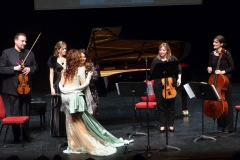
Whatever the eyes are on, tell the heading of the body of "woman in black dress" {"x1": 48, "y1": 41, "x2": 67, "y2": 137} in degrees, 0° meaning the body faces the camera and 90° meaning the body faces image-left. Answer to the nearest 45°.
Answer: approximately 315°

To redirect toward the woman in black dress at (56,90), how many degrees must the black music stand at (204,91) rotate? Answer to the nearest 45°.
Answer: approximately 135° to its left

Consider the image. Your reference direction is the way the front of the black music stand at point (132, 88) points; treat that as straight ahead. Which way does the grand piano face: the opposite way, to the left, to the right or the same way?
to the left

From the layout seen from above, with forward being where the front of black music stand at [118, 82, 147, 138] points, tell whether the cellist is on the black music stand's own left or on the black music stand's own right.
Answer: on the black music stand's own right

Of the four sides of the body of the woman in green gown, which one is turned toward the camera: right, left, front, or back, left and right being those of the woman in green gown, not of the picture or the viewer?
back

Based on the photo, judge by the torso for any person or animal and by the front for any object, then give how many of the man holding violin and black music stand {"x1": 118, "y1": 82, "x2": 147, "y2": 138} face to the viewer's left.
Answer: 0

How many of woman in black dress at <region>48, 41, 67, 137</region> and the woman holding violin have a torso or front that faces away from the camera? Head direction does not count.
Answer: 0

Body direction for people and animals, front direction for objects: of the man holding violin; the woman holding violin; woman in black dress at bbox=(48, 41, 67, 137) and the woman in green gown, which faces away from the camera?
the woman in green gown

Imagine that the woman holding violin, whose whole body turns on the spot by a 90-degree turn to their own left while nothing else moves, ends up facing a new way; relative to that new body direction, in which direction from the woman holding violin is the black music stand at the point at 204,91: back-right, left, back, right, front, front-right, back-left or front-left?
front-right

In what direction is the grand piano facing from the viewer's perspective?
to the viewer's left

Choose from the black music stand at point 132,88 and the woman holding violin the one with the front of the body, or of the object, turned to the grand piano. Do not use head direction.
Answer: the black music stand

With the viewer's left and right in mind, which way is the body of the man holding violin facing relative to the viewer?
facing the viewer and to the right of the viewer

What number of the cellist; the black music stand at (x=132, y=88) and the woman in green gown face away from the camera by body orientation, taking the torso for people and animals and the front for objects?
2

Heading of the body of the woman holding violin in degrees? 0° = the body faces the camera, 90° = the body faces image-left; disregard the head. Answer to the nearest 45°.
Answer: approximately 0°

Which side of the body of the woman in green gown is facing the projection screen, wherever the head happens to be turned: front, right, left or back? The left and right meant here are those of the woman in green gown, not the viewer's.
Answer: front

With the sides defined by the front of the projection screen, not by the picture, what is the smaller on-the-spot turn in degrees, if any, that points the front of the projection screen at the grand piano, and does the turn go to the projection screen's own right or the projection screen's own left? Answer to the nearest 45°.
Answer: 0° — it already faces it
